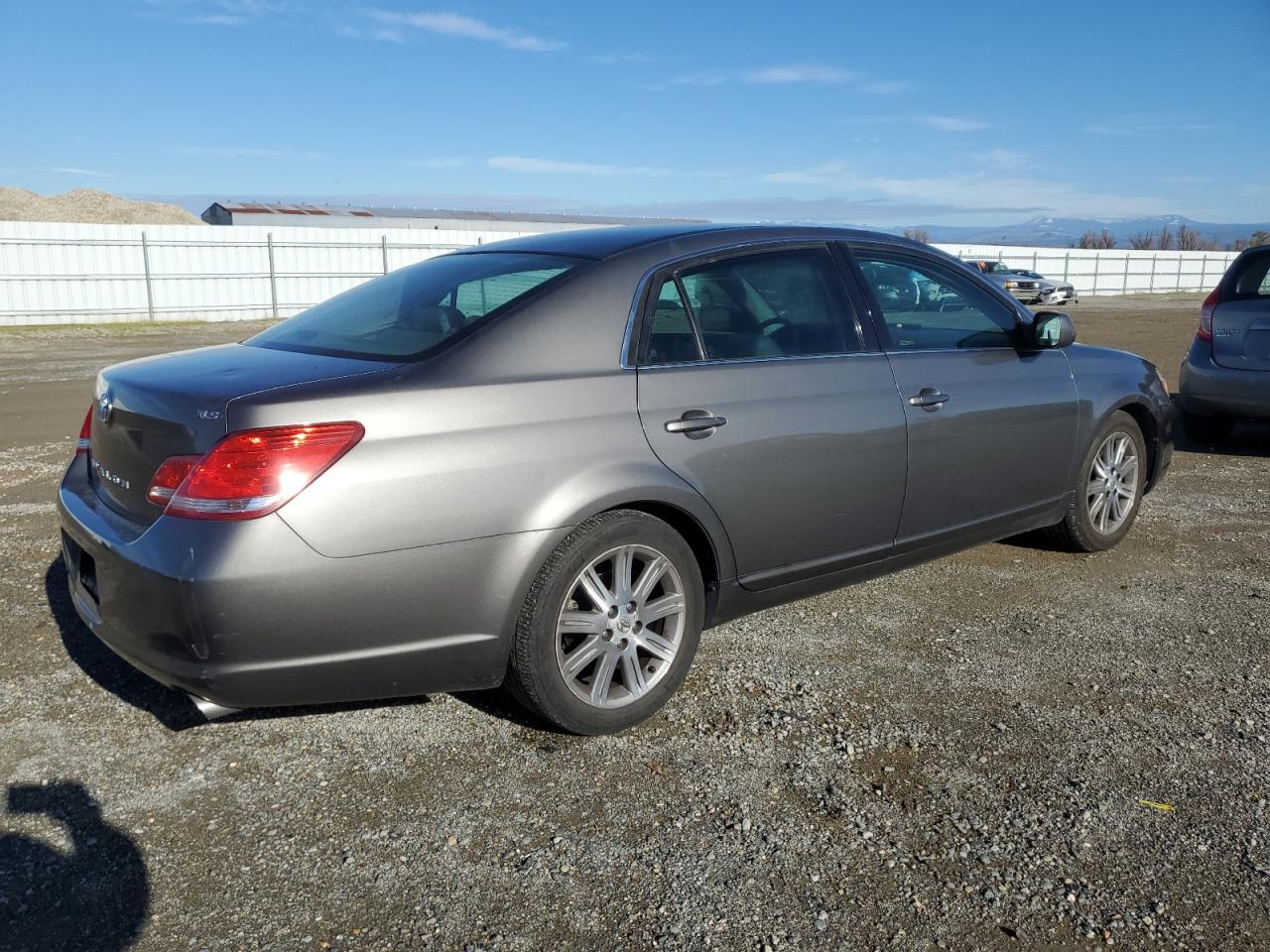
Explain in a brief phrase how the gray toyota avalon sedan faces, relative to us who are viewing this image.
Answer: facing away from the viewer and to the right of the viewer

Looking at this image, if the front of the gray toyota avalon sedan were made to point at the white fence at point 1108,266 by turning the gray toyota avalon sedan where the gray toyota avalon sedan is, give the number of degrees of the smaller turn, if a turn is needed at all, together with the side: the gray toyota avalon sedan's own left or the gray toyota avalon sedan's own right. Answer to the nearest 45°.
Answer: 0° — it already faces it

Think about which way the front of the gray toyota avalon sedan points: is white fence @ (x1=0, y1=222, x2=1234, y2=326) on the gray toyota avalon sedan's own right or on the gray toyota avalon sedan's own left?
on the gray toyota avalon sedan's own left
